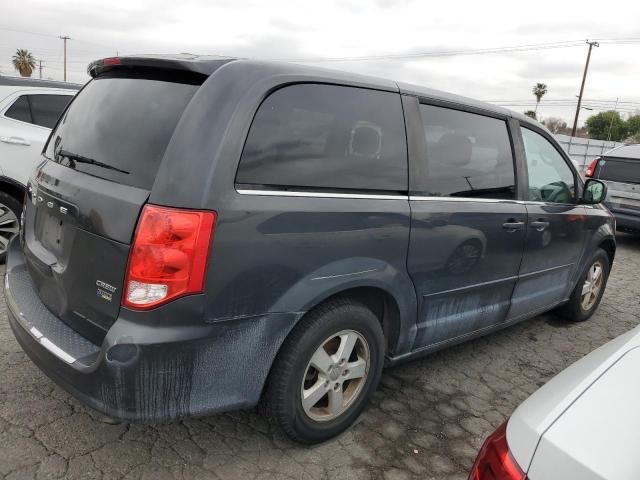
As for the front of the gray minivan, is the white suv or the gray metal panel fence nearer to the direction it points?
the gray metal panel fence

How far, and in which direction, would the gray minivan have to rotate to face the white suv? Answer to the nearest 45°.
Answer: approximately 90° to its left

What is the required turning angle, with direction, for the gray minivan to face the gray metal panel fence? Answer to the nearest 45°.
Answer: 0° — it already faces it

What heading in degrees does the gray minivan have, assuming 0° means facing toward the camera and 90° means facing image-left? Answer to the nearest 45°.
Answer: approximately 225°
